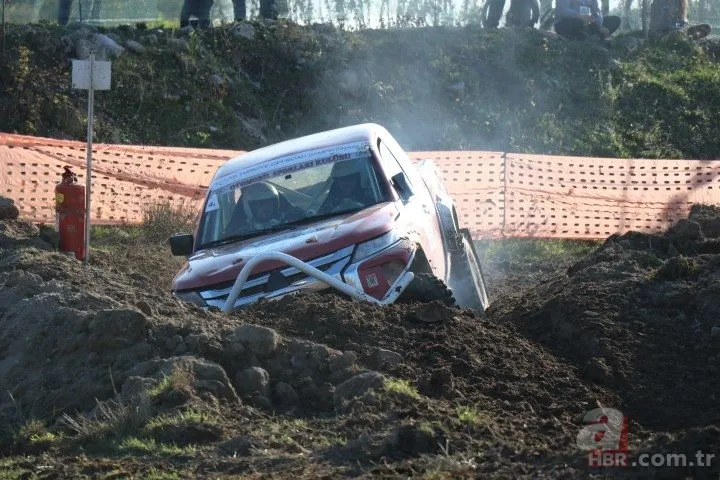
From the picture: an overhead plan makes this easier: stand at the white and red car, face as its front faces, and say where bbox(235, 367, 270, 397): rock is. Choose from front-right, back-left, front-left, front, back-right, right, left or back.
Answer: front-left

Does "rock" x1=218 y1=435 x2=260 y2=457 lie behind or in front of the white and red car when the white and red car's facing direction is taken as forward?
in front

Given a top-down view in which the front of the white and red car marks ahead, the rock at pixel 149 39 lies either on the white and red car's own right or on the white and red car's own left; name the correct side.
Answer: on the white and red car's own right

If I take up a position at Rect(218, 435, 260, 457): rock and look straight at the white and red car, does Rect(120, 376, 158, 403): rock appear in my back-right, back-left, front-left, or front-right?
front-left

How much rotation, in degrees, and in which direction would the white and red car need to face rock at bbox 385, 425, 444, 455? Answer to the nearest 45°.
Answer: approximately 45° to its left

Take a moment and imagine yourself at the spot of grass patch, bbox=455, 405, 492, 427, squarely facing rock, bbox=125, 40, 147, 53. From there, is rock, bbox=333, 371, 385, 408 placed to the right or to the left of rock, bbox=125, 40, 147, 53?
left

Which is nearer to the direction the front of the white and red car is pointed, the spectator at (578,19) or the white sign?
the white sign

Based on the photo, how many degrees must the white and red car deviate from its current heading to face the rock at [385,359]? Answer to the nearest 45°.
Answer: approximately 45° to its left

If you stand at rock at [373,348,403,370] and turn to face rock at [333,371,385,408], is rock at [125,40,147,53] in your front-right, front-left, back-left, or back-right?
back-right

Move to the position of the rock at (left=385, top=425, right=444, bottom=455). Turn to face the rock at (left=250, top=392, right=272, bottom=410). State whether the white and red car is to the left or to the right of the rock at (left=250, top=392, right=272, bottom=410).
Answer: right

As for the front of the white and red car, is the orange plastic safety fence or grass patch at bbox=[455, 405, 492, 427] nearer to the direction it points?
the grass patch

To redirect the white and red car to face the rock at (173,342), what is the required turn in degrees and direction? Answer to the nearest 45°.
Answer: approximately 45° to its left

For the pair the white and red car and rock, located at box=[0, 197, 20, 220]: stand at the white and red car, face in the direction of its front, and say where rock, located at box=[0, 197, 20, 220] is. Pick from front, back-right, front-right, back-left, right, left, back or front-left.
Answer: right

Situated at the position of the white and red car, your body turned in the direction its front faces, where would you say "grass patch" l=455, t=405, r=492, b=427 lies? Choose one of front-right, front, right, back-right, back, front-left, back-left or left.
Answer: front-left

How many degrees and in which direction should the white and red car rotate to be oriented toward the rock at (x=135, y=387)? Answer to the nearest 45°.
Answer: approximately 45° to its left

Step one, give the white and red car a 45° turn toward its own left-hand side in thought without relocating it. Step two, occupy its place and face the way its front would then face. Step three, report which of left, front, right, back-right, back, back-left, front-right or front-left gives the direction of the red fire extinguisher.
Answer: back-right

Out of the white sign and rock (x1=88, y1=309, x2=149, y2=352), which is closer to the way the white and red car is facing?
the rock

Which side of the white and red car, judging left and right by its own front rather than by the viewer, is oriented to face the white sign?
right
